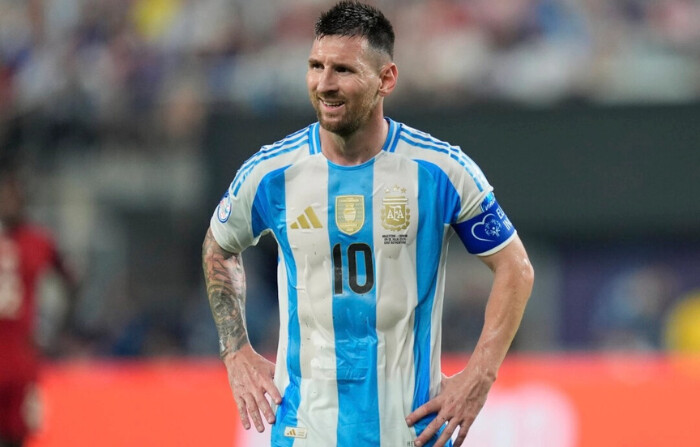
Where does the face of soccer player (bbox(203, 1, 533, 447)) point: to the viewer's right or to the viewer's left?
to the viewer's left

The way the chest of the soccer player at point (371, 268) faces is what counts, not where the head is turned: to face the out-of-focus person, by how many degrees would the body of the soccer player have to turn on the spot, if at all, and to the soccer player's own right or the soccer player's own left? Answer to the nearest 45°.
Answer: approximately 135° to the soccer player's own right

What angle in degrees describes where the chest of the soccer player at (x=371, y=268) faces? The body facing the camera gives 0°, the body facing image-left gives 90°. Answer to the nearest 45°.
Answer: approximately 0°
